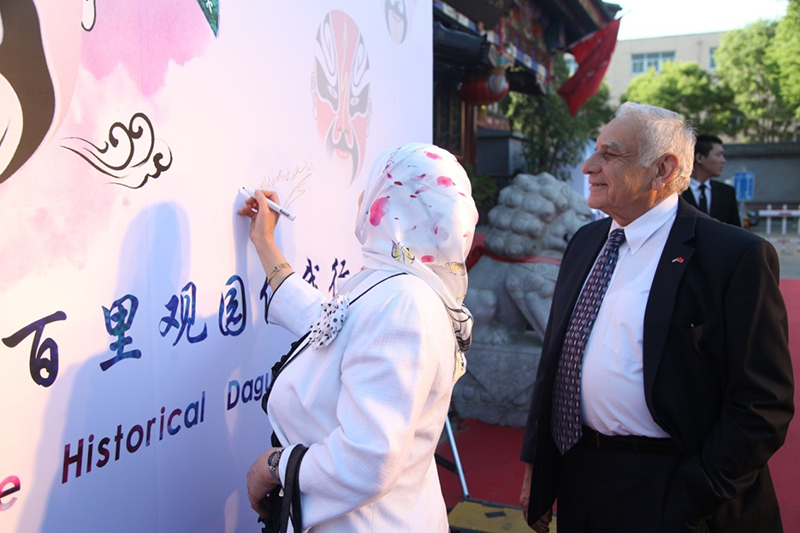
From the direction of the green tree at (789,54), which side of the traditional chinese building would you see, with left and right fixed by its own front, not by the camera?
left

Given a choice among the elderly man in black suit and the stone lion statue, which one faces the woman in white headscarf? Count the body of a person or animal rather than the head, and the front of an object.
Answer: the elderly man in black suit

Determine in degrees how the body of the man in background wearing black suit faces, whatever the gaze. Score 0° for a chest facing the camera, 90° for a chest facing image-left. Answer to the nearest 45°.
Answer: approximately 0°

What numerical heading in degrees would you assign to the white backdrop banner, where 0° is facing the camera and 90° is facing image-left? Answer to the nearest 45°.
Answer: approximately 315°

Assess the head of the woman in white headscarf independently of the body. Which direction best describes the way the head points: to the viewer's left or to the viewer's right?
to the viewer's left

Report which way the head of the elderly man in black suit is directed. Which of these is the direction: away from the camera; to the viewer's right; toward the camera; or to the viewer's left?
to the viewer's left

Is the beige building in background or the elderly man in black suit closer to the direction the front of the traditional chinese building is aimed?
the elderly man in black suit
